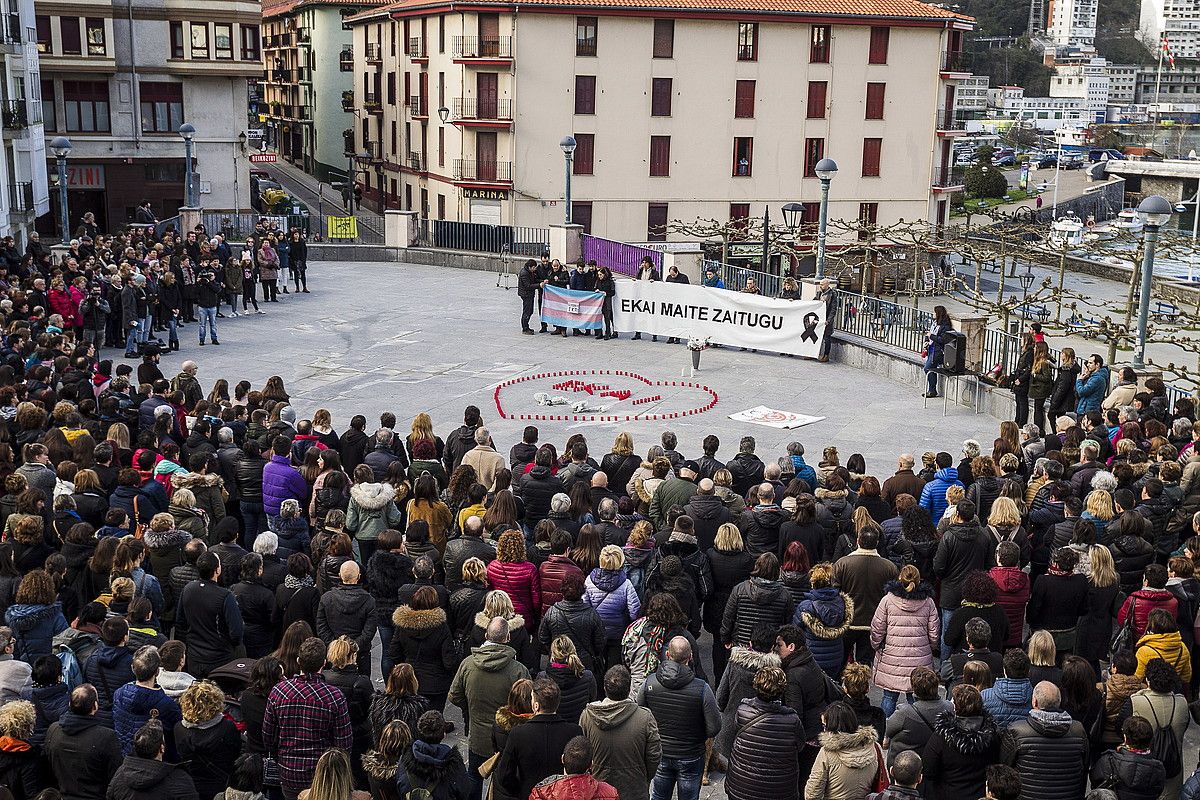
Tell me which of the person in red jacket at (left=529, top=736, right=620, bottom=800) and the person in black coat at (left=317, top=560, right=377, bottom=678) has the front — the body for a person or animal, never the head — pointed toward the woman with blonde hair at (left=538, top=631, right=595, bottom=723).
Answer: the person in red jacket

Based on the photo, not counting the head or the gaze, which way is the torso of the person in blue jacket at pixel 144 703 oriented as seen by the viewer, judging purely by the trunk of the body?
away from the camera

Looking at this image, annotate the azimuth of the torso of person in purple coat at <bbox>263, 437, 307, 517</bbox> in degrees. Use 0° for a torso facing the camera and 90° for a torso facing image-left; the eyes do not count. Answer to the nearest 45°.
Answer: approximately 225°

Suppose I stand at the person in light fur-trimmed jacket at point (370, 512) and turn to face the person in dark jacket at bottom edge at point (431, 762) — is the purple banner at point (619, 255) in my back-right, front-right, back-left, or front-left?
back-left

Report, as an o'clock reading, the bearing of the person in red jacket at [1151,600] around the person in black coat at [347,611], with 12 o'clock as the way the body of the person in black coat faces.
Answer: The person in red jacket is roughly at 3 o'clock from the person in black coat.

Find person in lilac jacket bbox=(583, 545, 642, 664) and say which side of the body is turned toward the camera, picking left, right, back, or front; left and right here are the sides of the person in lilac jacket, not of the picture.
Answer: back

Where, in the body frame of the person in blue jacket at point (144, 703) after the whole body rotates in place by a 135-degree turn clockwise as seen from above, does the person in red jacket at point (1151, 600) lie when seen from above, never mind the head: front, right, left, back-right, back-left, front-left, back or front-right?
front-left

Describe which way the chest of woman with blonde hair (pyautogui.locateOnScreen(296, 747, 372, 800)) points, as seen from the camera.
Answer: away from the camera

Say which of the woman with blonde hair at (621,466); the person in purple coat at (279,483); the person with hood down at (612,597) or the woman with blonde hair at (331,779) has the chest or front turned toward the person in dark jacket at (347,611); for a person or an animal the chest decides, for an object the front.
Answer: the woman with blonde hair at (331,779)

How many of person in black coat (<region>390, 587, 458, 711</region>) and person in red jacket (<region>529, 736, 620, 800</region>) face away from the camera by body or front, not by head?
2

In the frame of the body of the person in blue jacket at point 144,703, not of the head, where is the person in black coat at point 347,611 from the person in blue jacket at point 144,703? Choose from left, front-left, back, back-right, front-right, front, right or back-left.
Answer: front-right

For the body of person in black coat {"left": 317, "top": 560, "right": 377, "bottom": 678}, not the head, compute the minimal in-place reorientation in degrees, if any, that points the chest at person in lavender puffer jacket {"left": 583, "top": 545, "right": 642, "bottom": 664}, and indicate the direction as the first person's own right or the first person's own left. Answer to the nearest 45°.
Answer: approximately 90° to the first person's own right

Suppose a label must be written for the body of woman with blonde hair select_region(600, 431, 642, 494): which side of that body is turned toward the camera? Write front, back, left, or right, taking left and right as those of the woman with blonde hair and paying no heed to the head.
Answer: back

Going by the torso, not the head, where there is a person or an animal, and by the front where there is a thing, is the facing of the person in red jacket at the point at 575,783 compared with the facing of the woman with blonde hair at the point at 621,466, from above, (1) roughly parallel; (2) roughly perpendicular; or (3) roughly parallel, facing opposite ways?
roughly parallel

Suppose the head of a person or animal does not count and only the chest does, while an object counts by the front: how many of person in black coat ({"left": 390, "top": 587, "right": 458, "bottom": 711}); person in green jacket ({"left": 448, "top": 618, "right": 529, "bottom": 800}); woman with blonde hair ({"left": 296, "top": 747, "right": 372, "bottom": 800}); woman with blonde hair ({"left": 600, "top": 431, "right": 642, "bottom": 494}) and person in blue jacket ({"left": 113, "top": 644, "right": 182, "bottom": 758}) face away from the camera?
5

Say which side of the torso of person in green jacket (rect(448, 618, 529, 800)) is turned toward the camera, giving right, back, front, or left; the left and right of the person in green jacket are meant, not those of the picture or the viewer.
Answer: back

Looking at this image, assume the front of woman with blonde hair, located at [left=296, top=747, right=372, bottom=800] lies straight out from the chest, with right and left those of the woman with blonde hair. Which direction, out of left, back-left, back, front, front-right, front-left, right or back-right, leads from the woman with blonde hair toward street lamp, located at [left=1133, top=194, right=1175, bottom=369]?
front-right

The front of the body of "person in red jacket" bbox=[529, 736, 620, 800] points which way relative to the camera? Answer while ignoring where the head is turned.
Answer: away from the camera
